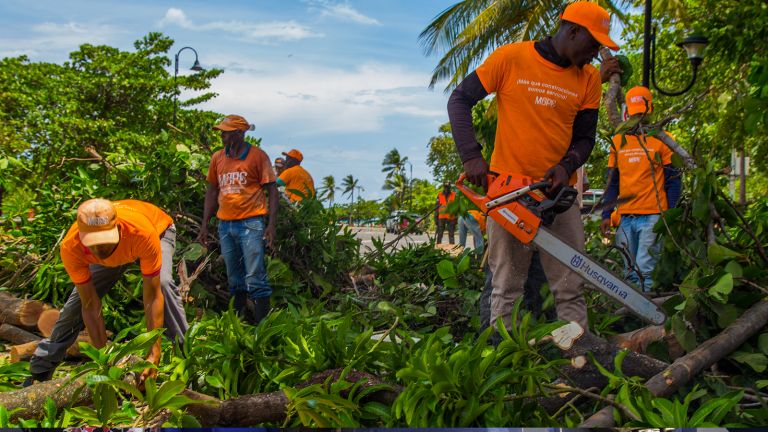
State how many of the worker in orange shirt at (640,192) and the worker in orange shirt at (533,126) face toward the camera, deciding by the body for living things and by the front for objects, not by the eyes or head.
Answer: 2

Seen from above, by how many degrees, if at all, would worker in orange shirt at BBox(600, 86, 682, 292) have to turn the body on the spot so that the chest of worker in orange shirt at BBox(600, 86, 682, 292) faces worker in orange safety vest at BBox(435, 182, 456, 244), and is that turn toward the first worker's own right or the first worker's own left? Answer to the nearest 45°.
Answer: approximately 135° to the first worker's own right

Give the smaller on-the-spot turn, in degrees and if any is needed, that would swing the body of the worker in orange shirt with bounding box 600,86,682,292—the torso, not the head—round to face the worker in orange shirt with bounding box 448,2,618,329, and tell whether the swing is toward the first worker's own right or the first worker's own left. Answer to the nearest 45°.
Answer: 0° — they already face them

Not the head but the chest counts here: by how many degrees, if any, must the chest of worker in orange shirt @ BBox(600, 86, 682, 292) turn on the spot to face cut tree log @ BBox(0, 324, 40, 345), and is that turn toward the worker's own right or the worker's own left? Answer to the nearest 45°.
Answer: approximately 90° to the worker's own right

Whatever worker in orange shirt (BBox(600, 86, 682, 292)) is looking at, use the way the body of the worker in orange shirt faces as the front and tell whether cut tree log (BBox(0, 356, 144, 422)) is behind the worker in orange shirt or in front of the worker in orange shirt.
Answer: in front

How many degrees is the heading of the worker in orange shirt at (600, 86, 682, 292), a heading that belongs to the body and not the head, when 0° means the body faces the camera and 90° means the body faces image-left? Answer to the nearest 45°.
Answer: approximately 0°

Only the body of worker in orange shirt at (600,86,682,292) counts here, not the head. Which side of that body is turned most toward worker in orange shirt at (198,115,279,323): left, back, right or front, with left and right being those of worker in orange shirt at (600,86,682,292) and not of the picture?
right

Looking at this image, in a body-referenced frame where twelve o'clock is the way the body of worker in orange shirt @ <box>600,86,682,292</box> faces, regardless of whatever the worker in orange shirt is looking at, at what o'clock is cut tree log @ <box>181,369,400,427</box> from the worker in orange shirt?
The cut tree log is roughly at 1 o'clock from the worker in orange shirt.

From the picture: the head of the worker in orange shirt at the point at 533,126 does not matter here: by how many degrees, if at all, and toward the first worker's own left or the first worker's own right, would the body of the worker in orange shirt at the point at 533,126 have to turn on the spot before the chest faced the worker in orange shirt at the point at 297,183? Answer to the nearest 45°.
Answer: approximately 135° to the first worker's own right
